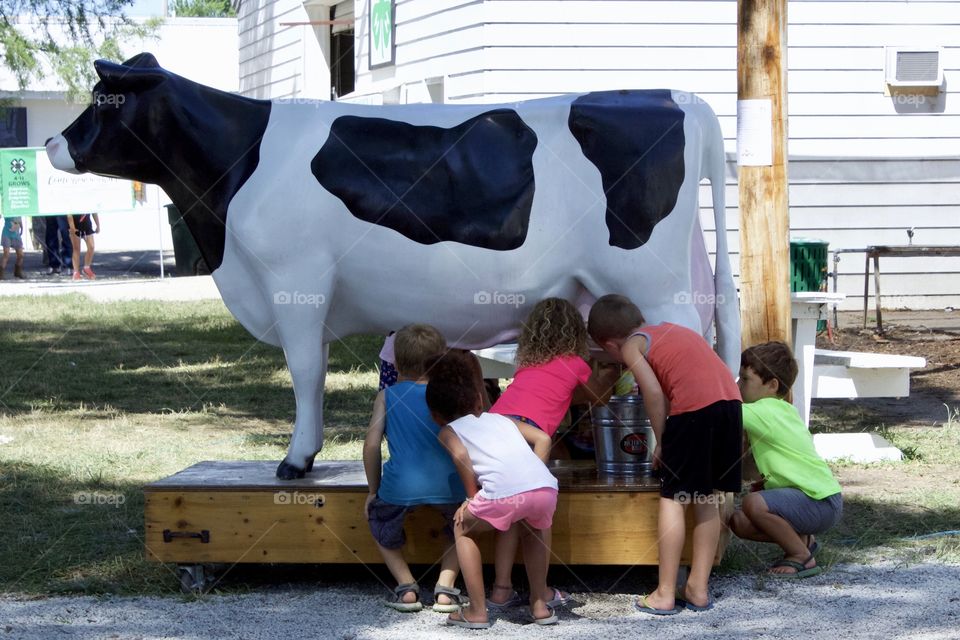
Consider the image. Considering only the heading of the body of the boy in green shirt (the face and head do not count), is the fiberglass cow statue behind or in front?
in front

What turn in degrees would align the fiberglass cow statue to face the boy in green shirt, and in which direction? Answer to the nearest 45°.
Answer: approximately 180°

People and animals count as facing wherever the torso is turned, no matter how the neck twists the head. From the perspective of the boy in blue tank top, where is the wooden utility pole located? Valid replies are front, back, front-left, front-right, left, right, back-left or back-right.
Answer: front-right

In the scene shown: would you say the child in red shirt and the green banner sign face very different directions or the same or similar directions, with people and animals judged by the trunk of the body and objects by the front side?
very different directions

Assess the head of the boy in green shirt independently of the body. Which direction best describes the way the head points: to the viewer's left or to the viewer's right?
to the viewer's left

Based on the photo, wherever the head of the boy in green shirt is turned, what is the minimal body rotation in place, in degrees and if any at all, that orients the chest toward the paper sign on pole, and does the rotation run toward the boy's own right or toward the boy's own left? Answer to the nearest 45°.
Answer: approximately 90° to the boy's own right

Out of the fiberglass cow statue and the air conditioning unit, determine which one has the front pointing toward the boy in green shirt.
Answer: the air conditioning unit

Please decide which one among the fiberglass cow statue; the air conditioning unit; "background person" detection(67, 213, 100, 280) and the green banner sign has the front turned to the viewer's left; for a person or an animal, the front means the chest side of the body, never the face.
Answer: the fiberglass cow statue

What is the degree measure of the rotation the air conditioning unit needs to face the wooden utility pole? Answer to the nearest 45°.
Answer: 0° — it already faces it

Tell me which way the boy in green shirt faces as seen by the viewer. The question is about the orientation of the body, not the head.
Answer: to the viewer's left

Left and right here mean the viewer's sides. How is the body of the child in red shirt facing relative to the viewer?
facing away from the viewer and to the left of the viewer

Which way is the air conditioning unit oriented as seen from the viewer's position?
toward the camera

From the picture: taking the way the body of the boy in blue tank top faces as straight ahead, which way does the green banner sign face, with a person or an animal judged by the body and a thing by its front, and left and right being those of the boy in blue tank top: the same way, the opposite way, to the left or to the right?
the opposite way

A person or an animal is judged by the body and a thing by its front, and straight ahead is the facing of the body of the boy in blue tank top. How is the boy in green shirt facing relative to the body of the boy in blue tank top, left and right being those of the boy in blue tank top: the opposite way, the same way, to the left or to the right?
to the left

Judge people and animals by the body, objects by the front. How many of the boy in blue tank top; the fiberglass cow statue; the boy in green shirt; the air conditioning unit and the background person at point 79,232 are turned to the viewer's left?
2

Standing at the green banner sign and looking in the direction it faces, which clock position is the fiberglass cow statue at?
The fiberglass cow statue is roughly at 12 o'clock from the green banner sign.

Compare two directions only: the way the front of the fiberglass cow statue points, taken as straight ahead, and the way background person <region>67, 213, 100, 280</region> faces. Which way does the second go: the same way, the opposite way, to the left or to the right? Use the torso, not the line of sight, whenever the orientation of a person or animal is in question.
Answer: to the left
